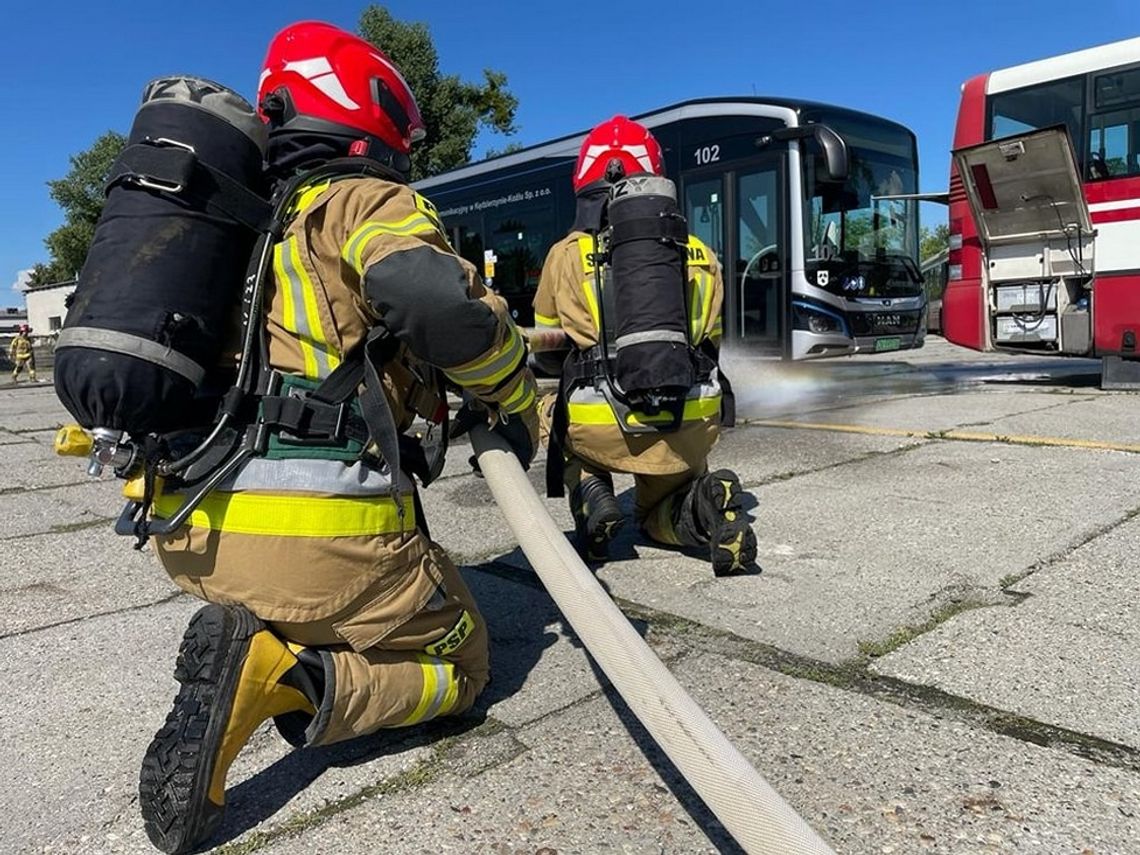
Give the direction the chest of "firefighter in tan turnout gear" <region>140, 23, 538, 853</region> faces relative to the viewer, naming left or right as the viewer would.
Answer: facing away from the viewer and to the right of the viewer

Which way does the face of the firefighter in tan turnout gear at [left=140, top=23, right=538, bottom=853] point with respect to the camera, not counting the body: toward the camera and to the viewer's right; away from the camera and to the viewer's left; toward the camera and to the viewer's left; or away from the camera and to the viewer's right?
away from the camera and to the viewer's right

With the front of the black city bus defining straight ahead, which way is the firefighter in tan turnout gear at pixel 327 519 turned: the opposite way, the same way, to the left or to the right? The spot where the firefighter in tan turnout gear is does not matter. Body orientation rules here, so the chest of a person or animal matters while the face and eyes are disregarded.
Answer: to the left

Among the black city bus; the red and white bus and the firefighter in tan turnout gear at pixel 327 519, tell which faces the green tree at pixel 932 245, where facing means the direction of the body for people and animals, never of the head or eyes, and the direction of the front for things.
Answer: the firefighter in tan turnout gear

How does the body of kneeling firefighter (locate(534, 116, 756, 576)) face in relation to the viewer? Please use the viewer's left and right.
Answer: facing away from the viewer

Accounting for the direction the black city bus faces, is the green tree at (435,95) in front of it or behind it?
behind

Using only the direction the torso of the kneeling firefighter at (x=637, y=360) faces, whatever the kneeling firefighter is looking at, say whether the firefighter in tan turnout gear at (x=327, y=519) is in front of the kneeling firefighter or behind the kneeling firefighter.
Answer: behind

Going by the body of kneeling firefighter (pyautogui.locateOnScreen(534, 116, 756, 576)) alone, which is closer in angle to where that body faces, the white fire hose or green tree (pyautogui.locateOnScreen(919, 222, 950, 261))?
the green tree

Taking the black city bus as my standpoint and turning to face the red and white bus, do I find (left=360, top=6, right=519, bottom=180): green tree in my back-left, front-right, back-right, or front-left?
back-left

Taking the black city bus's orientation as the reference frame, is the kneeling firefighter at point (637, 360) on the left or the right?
on its right

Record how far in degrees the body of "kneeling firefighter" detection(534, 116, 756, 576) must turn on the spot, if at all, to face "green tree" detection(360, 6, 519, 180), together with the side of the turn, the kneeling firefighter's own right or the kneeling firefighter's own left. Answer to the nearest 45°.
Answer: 0° — they already face it
